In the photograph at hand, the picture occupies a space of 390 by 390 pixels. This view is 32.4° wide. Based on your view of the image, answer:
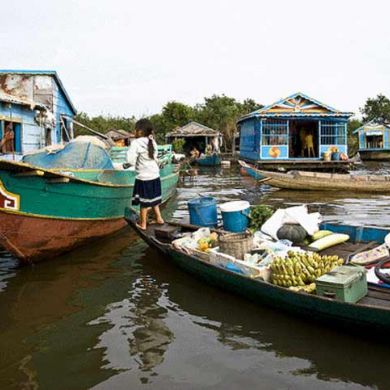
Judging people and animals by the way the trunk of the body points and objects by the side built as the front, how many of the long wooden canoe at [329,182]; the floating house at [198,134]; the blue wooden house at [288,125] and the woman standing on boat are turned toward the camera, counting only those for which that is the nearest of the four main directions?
2

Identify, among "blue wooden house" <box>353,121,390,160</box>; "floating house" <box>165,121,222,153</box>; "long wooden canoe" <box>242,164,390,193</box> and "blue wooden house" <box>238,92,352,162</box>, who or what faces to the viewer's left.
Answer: the long wooden canoe

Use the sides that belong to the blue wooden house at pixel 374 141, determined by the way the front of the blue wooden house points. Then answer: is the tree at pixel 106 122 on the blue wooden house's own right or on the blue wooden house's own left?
on the blue wooden house's own right

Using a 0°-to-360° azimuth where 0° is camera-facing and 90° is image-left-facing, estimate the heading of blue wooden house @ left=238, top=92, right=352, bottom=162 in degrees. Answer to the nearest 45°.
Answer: approximately 0°

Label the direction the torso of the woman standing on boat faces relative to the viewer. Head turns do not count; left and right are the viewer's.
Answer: facing away from the viewer and to the left of the viewer

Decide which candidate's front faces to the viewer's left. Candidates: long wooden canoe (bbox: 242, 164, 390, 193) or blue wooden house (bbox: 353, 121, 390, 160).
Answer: the long wooden canoe

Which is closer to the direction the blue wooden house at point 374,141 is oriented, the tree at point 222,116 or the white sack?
the white sack

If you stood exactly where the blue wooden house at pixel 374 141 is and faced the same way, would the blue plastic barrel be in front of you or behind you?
in front

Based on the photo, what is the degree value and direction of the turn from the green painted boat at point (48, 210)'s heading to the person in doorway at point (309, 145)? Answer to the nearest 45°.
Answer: approximately 180°
